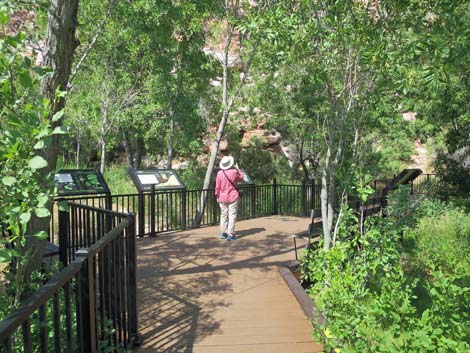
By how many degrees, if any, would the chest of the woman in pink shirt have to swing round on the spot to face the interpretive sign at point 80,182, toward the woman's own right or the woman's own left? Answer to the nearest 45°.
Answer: approximately 90° to the woman's own left

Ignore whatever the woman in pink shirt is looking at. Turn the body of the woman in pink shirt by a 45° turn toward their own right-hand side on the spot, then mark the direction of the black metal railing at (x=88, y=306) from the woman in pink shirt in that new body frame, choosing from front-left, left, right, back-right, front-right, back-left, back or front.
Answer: back-right

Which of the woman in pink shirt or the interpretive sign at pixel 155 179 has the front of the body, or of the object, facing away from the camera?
the woman in pink shirt

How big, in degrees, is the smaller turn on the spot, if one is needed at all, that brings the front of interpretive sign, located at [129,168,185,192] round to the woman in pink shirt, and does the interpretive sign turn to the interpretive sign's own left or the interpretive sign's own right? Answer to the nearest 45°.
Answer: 0° — it already faces them

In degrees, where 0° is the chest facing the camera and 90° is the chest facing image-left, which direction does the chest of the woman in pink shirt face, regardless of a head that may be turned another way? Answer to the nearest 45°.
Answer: approximately 180°

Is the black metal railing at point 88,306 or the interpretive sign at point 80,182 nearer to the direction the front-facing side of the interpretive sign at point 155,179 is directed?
the black metal railing

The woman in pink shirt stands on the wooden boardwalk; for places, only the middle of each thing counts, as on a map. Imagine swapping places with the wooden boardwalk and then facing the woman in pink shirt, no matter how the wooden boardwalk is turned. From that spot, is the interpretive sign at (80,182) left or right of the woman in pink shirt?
left

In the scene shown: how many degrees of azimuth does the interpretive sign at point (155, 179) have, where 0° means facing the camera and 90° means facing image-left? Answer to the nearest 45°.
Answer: approximately 315°

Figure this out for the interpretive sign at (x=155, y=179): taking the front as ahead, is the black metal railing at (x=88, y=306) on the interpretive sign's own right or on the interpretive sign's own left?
on the interpretive sign's own right

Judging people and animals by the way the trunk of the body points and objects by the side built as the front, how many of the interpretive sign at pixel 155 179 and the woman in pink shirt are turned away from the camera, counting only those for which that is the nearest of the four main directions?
1

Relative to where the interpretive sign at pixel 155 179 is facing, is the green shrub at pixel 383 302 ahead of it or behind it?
ahead

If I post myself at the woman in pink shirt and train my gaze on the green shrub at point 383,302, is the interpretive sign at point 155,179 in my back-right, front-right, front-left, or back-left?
back-right
